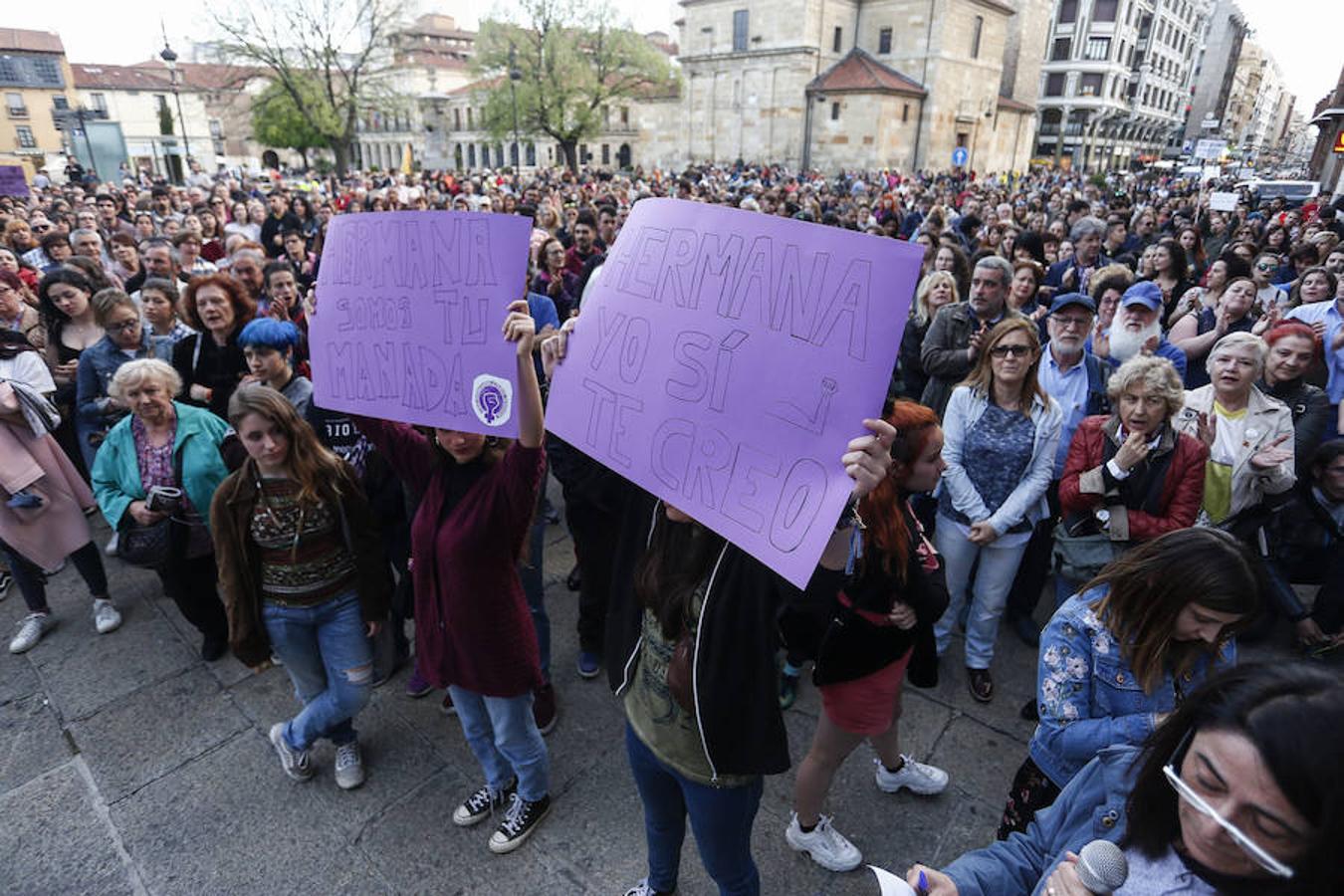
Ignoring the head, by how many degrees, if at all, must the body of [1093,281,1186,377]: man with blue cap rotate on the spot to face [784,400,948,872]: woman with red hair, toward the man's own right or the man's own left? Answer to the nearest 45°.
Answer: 0° — they already face them

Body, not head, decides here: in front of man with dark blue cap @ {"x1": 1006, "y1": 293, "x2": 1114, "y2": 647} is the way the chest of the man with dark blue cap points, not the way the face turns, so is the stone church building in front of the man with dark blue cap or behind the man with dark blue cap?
behind

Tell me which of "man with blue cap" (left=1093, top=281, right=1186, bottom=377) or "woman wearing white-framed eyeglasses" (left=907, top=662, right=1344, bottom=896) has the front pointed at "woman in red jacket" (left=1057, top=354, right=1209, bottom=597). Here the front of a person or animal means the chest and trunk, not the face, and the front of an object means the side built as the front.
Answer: the man with blue cap

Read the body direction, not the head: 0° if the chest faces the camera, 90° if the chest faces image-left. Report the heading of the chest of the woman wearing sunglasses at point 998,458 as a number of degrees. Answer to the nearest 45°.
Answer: approximately 0°
